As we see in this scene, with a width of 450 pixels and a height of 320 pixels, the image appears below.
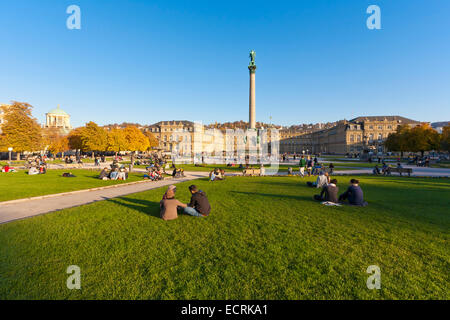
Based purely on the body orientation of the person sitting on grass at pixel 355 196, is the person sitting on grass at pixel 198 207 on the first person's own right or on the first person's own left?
on the first person's own left

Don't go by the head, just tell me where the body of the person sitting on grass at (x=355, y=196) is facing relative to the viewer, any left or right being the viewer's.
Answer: facing away from the viewer and to the left of the viewer

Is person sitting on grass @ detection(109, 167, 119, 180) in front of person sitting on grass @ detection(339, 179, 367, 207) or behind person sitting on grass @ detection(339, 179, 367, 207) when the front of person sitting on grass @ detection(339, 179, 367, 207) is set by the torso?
in front

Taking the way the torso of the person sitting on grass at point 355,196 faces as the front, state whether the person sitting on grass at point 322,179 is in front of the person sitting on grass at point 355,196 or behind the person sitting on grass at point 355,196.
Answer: in front
